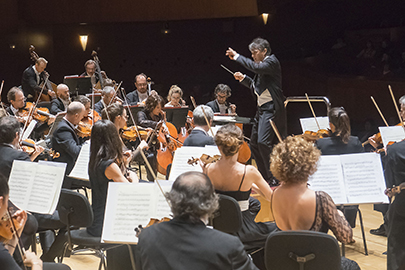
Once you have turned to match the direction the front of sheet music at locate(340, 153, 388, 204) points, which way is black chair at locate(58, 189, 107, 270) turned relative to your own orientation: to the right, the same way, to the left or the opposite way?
the opposite way

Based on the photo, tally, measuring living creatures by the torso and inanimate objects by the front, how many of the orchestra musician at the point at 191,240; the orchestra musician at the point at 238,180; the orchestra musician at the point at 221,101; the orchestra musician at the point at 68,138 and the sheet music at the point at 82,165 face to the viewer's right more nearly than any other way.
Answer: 1

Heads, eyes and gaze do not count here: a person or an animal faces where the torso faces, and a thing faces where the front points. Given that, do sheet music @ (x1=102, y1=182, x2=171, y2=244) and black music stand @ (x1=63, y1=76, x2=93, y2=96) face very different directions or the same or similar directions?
very different directions

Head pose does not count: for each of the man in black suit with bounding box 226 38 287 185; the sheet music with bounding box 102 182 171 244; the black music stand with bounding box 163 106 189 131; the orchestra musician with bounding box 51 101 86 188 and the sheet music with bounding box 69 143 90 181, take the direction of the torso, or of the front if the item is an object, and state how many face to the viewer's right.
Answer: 1

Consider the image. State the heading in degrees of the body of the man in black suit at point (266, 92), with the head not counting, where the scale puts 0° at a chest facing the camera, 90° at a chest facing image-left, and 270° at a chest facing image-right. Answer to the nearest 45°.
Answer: approximately 90°

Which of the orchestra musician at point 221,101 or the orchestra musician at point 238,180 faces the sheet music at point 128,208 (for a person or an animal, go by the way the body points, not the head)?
the orchestra musician at point 221,101

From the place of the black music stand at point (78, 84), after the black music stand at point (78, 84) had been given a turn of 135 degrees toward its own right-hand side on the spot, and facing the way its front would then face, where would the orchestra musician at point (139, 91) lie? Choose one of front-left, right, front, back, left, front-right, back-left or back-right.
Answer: front

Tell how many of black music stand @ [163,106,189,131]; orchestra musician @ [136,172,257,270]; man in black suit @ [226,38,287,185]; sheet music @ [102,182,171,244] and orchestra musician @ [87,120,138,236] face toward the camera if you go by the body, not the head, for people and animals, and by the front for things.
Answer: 1

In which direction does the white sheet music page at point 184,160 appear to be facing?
toward the camera

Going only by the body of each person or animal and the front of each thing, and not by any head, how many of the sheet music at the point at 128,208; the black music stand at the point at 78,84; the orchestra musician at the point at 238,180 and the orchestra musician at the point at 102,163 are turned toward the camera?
1

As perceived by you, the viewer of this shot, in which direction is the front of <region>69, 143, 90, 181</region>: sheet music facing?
facing the viewer and to the left of the viewer

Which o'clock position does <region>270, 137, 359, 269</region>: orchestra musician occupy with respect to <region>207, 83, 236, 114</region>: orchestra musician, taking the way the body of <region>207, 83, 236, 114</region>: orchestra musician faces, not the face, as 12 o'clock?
<region>270, 137, 359, 269</region>: orchestra musician is roughly at 12 o'clock from <region>207, 83, 236, 114</region>: orchestra musician.

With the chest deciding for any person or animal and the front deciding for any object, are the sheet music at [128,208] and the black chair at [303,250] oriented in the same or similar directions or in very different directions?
very different directions

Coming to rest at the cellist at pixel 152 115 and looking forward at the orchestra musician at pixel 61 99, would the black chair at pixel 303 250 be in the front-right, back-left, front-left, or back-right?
back-left

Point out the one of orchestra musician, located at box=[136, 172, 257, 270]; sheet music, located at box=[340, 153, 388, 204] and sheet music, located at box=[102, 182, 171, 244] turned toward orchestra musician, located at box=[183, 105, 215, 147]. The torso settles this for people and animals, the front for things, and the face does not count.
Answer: orchestra musician, located at box=[136, 172, 257, 270]

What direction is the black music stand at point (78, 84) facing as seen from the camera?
away from the camera

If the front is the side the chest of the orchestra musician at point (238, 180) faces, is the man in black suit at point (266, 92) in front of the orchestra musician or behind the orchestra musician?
in front

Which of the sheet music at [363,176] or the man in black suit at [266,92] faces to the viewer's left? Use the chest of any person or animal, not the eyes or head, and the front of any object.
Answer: the man in black suit

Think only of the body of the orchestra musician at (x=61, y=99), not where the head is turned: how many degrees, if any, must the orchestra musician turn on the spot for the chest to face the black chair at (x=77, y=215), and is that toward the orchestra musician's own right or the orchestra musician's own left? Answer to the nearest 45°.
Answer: approximately 45° to the orchestra musician's own right

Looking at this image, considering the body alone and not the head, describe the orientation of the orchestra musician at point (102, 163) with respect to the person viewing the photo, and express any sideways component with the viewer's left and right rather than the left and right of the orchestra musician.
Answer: facing away from the viewer and to the right of the viewer

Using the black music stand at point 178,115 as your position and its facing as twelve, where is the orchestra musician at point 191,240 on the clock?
The orchestra musician is roughly at 6 o'clock from the black music stand.

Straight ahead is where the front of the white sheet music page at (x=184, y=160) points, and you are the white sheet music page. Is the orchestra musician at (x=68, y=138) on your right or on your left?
on your right

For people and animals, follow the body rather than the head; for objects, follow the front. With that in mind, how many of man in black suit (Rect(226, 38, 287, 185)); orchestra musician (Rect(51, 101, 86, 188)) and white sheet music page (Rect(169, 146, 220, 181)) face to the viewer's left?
1

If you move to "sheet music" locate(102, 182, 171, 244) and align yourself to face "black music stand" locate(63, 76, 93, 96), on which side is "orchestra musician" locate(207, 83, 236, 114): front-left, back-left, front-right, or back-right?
front-right
